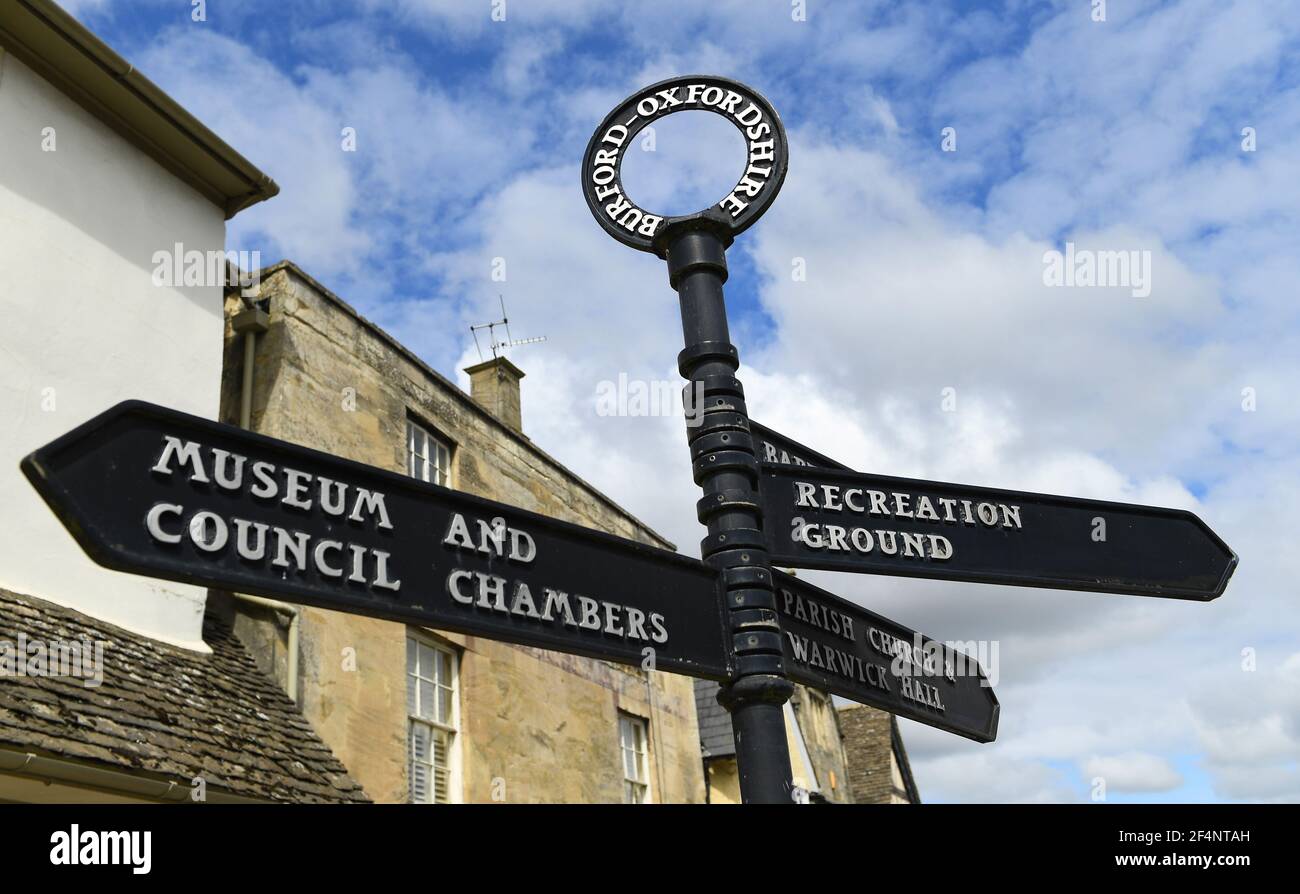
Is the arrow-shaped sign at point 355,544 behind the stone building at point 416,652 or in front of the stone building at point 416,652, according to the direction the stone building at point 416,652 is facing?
in front

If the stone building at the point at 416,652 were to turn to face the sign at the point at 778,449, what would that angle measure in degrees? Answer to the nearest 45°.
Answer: approximately 45° to its right

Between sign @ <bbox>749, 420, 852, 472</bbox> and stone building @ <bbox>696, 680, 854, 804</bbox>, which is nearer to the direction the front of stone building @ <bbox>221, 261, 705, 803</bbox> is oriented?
the sign

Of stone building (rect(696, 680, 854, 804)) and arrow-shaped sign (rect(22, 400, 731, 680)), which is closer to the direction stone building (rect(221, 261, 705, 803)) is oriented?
the arrow-shaped sign

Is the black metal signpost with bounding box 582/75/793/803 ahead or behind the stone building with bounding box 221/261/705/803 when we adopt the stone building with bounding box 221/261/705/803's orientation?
ahead

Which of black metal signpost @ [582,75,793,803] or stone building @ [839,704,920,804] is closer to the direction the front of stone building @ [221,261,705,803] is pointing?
the black metal signpost

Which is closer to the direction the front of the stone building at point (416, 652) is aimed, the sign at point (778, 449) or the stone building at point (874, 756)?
the sign

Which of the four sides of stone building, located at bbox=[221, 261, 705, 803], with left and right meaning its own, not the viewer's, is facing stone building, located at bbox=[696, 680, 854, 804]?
left

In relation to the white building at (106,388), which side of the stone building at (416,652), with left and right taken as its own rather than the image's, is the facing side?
right
